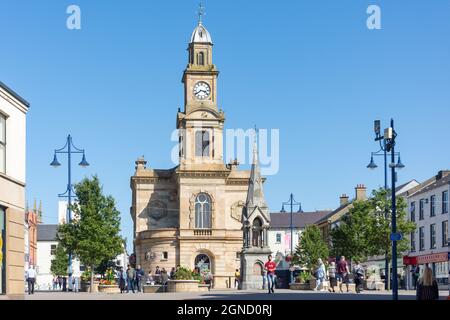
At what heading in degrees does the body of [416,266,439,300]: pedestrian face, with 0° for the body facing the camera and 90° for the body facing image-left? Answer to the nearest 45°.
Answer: approximately 180°

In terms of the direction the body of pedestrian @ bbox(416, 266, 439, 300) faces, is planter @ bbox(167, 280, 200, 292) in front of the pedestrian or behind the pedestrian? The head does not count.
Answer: in front
